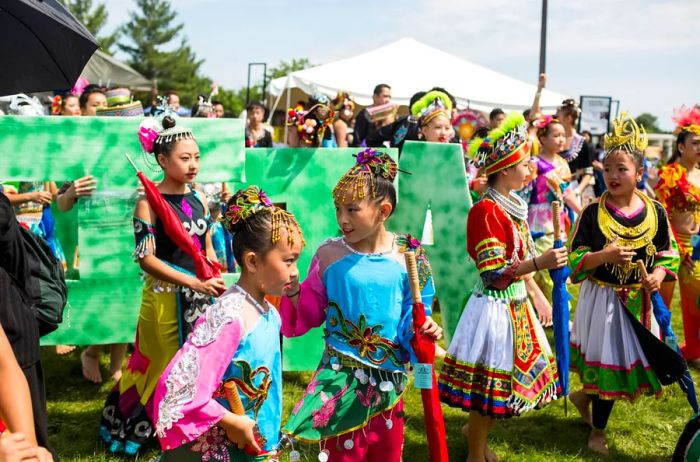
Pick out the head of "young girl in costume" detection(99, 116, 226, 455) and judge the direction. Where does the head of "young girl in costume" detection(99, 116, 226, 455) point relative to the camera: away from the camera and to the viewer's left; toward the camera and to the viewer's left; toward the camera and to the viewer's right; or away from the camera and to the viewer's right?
toward the camera and to the viewer's right

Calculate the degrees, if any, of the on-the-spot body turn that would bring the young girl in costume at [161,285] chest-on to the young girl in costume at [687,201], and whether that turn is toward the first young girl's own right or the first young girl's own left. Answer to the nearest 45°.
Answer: approximately 45° to the first young girl's own left

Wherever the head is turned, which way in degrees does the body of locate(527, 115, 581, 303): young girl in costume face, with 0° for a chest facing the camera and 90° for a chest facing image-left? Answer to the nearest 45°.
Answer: approximately 315°

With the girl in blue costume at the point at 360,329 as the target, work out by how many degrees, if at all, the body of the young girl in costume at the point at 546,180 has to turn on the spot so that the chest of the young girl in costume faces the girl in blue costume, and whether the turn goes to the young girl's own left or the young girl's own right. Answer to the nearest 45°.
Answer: approximately 45° to the young girl's own right

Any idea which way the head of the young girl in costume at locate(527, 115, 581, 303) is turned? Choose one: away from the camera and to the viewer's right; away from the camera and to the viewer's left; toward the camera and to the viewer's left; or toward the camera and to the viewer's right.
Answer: toward the camera and to the viewer's right

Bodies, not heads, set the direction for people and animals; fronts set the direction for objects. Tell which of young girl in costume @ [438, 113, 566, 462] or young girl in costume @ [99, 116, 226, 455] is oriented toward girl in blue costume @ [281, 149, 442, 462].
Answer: young girl in costume @ [99, 116, 226, 455]

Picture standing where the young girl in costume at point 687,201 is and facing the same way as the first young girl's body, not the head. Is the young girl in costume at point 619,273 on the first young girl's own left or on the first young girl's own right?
on the first young girl's own right
